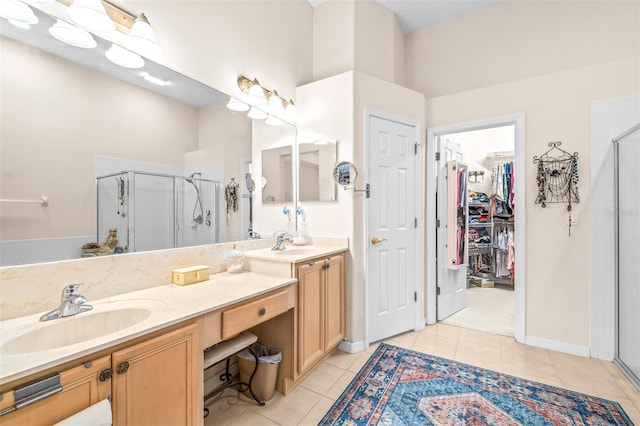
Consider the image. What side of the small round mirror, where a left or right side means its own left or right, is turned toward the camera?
front

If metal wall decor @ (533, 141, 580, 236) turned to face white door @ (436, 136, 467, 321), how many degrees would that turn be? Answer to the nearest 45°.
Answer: approximately 90° to its right

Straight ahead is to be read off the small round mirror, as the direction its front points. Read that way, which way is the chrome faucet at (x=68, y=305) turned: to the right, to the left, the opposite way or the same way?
to the left

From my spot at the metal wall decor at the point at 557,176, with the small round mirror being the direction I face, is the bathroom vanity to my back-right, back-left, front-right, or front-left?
front-left

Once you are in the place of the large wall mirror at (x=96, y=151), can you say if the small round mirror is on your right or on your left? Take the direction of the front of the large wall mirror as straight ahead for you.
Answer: on your left

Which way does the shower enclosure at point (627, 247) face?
to the viewer's left

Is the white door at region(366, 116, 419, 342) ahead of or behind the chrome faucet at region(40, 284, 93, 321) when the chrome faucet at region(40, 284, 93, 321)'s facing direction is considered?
ahead

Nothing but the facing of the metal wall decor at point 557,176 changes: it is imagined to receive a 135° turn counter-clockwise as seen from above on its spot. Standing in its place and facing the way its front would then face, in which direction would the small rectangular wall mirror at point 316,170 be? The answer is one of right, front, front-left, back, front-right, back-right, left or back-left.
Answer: back

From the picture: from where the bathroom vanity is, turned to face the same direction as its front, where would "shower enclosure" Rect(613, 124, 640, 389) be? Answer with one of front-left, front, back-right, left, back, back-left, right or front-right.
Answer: front-left

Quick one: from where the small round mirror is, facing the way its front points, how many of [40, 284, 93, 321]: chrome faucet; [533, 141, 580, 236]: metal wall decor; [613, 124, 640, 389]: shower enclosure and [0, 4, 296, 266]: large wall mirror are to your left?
2

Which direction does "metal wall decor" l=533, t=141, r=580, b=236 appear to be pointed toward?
toward the camera

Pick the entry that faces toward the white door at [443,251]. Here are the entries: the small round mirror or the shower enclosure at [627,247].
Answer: the shower enclosure
